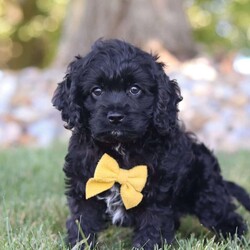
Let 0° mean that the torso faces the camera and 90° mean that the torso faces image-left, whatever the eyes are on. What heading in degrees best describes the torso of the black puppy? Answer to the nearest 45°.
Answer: approximately 45°
